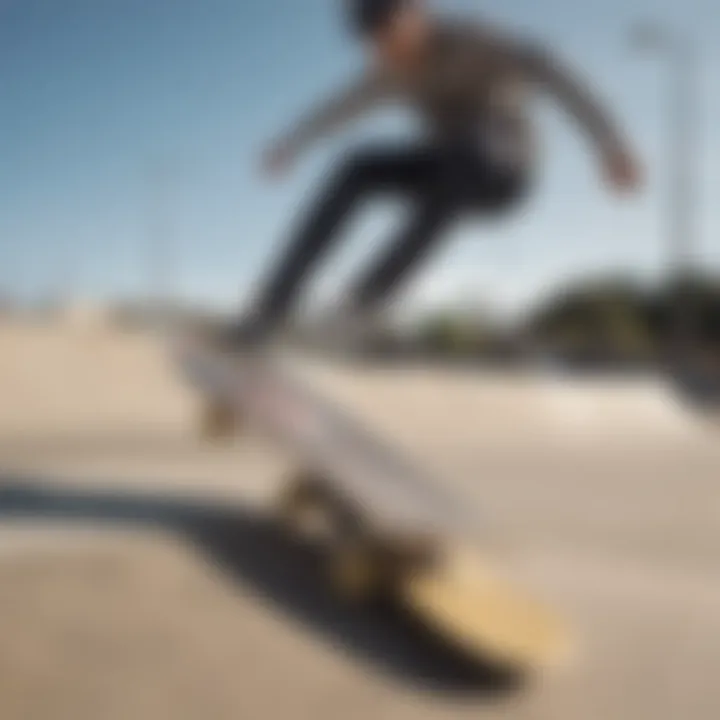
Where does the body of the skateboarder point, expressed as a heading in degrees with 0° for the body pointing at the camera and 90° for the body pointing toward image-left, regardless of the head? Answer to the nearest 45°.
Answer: approximately 45°
